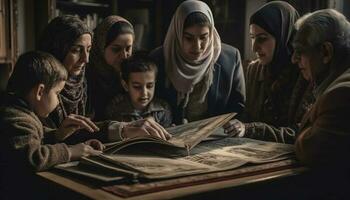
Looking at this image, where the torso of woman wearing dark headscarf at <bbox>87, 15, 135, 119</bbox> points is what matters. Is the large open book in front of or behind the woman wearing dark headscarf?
in front

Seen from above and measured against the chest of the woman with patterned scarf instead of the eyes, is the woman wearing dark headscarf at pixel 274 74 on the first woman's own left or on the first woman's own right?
on the first woman's own left

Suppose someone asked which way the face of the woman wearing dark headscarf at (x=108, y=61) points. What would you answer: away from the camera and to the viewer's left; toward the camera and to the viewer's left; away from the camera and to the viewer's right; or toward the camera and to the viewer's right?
toward the camera and to the viewer's right

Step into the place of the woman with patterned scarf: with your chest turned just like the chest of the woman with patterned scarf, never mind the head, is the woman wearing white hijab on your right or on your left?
on your left

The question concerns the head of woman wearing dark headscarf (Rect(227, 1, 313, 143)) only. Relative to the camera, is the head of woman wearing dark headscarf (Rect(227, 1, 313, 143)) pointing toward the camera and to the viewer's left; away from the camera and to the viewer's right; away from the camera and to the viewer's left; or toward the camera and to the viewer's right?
toward the camera and to the viewer's left

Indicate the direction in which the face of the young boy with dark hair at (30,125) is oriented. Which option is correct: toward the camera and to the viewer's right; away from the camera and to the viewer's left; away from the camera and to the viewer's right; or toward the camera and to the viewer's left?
away from the camera and to the viewer's right

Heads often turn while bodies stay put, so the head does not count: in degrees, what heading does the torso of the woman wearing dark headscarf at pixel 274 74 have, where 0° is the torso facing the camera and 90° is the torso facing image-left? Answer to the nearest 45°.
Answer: approximately 45°

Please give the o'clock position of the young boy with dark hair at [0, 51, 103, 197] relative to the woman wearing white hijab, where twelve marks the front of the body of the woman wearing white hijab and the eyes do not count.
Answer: The young boy with dark hair is roughly at 1 o'clock from the woman wearing white hijab.

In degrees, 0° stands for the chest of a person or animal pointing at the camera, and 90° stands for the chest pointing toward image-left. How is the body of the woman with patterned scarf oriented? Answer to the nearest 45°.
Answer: approximately 315°
